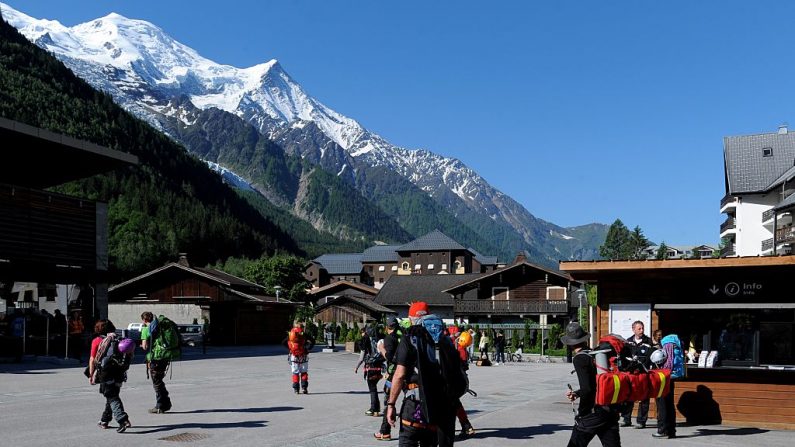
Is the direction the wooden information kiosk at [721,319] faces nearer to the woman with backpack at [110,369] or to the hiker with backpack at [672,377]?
the hiker with backpack

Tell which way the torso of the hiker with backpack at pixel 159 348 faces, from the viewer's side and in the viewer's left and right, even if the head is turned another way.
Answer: facing to the left of the viewer

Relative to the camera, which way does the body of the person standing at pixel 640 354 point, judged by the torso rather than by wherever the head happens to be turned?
toward the camera

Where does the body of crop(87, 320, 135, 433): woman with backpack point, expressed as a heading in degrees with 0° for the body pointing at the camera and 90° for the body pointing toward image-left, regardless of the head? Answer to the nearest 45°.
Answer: approximately 135°

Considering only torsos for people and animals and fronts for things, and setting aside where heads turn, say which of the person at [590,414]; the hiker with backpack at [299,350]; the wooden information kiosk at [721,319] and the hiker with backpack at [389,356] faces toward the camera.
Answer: the wooden information kiosk

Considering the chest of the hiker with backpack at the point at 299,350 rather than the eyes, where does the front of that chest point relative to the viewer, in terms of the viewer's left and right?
facing away from the viewer

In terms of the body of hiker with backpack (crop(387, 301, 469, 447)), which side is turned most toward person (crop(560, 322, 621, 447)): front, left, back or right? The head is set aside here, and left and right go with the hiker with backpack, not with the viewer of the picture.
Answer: right

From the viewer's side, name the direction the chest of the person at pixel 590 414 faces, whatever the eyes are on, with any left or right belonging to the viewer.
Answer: facing to the left of the viewer
